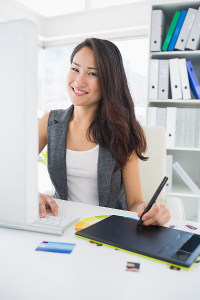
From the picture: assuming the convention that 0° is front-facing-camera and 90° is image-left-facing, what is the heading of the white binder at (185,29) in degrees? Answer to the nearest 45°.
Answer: approximately 0°

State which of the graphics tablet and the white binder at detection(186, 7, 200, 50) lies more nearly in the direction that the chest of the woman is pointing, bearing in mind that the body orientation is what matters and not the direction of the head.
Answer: the graphics tablet

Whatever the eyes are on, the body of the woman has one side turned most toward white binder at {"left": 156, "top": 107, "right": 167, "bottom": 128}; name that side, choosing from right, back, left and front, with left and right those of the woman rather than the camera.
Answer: back

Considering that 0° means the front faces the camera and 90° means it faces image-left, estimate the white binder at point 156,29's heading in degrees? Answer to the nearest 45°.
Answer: approximately 0°

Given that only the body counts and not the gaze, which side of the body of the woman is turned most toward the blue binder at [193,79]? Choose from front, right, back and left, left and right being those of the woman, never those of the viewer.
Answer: back
